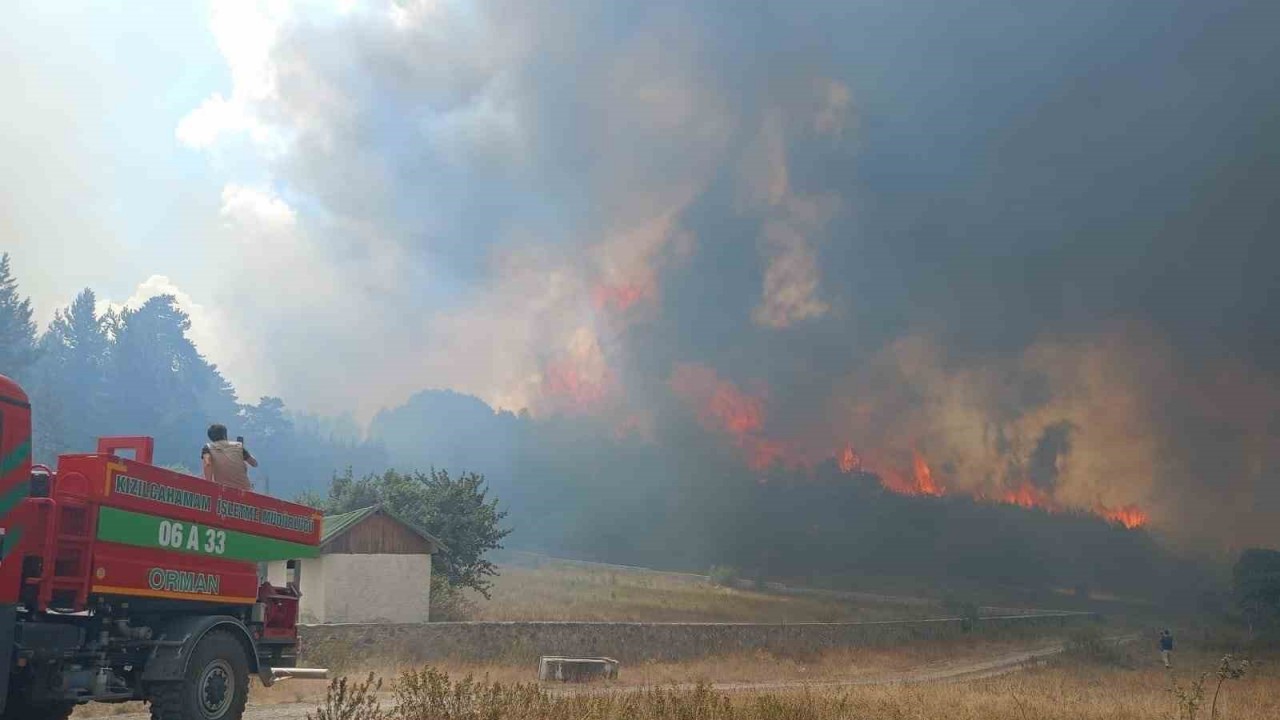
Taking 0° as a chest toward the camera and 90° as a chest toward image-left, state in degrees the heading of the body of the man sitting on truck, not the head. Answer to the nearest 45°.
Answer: approximately 180°

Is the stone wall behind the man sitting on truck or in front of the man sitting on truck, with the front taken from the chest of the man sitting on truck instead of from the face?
in front

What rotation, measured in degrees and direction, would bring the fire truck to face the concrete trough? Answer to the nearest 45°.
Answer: approximately 180°

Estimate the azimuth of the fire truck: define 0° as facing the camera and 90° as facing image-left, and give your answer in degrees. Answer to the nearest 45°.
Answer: approximately 45°

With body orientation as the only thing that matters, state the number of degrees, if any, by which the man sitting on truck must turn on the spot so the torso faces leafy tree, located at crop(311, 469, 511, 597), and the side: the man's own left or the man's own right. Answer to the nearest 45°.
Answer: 0° — they already face it

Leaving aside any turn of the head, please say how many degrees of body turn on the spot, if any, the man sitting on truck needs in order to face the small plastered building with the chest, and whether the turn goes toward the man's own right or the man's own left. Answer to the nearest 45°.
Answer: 0° — they already face it
